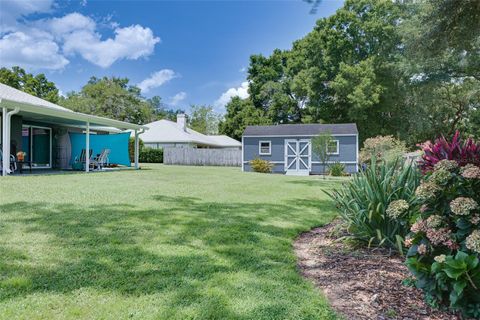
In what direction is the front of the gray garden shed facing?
toward the camera

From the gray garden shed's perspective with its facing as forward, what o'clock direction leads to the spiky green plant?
The spiky green plant is roughly at 12 o'clock from the gray garden shed.

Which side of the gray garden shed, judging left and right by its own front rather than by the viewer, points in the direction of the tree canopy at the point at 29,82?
right

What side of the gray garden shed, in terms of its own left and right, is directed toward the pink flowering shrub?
front

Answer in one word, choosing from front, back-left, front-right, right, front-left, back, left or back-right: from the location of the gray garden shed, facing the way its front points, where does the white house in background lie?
back-right

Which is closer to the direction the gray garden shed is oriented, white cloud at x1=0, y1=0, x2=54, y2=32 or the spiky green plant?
the spiky green plant

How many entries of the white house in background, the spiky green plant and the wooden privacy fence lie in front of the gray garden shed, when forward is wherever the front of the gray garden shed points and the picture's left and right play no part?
1

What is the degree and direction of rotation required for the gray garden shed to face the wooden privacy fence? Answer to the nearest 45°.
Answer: approximately 135° to its right

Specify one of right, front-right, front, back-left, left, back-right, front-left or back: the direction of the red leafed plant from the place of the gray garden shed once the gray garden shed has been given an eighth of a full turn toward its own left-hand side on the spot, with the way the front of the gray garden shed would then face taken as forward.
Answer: front-right

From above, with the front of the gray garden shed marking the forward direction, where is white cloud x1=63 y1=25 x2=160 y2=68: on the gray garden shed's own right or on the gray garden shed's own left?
on the gray garden shed's own right

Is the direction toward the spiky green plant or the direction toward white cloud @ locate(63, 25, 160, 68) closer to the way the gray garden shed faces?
the spiky green plant
